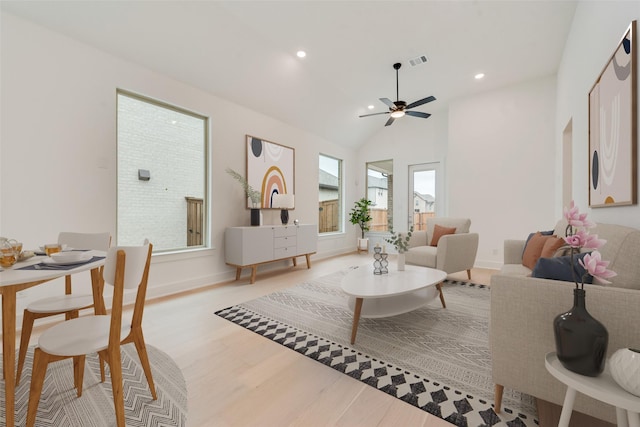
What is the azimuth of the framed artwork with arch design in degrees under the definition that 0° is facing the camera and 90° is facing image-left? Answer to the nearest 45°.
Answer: approximately 315°

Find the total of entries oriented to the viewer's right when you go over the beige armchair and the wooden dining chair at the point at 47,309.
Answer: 0

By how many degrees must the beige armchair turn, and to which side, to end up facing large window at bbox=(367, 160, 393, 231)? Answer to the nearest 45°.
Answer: approximately 90° to its right

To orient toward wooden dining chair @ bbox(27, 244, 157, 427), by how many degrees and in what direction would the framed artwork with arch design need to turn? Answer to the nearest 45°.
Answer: approximately 45° to its right

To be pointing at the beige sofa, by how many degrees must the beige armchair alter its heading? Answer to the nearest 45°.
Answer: approximately 45° to its left

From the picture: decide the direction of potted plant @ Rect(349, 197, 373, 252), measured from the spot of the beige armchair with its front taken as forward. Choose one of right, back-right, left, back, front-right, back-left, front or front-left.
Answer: right

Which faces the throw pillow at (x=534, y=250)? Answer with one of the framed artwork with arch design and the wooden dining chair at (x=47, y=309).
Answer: the framed artwork with arch design
